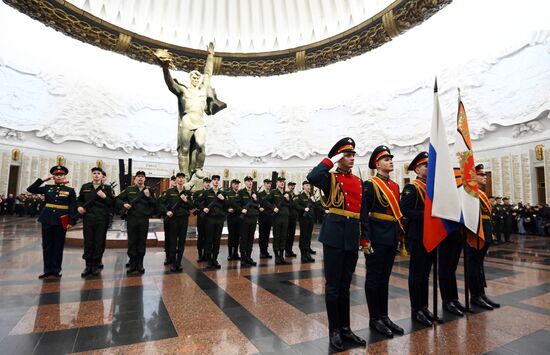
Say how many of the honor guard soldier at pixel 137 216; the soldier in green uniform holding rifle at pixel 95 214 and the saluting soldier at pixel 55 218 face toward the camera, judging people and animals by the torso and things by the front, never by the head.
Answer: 3

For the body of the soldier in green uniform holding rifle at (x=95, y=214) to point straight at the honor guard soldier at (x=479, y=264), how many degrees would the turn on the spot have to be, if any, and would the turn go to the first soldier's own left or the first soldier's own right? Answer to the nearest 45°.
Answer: approximately 45° to the first soldier's own left

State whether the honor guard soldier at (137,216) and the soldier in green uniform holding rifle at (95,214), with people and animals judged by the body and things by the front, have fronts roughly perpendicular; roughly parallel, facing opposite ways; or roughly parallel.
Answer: roughly parallel

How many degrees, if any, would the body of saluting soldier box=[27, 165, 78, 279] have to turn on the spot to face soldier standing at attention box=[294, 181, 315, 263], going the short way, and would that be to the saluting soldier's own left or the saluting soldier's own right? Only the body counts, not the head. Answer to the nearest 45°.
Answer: approximately 90° to the saluting soldier's own left

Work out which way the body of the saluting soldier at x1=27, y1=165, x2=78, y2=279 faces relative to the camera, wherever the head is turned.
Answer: toward the camera

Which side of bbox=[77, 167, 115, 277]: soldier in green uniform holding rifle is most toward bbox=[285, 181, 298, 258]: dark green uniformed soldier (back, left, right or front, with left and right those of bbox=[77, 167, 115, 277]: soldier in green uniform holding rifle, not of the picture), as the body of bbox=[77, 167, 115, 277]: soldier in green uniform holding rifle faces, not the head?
left

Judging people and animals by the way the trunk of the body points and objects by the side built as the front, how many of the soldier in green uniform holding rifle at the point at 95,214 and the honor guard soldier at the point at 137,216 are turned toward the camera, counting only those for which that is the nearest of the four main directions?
2

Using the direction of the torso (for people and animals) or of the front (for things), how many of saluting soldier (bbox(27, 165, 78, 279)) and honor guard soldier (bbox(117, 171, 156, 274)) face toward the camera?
2

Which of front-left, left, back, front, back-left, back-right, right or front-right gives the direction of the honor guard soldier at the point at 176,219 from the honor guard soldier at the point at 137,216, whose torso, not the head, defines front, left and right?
left

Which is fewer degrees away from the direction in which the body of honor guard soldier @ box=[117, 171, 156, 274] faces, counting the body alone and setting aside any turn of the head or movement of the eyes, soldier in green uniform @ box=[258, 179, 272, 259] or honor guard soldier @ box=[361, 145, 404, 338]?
the honor guard soldier

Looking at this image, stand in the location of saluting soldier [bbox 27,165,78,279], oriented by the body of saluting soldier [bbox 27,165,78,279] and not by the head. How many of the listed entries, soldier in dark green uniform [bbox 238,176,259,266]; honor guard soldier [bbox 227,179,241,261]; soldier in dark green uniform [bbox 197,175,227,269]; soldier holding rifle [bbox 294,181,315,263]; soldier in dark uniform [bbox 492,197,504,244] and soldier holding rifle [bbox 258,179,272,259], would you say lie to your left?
6

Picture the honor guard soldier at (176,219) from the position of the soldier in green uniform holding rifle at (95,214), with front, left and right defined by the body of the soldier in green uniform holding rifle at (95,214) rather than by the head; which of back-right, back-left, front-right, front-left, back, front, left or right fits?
left

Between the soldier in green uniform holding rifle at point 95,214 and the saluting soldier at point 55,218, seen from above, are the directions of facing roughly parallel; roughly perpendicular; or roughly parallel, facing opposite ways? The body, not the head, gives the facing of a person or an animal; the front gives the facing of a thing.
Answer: roughly parallel

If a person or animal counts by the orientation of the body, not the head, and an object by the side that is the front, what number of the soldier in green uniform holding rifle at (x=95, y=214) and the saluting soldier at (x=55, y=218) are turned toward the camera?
2
